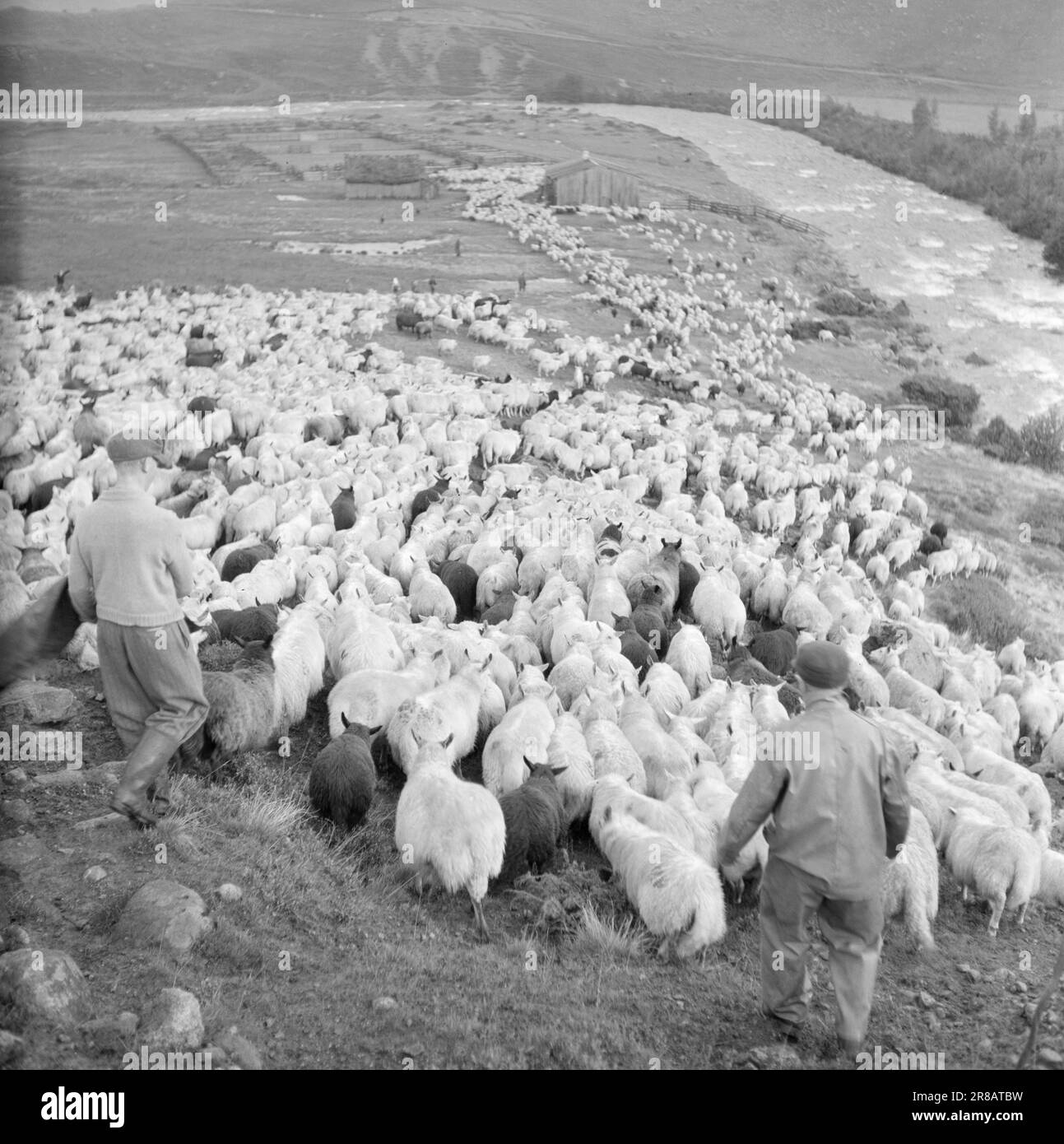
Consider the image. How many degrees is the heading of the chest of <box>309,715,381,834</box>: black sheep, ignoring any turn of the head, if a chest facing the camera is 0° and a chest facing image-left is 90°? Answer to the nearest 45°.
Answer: approximately 180°

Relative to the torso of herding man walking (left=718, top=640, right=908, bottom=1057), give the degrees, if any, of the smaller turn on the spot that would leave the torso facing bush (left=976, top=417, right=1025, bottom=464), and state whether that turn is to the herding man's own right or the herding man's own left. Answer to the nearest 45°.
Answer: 0° — they already face it

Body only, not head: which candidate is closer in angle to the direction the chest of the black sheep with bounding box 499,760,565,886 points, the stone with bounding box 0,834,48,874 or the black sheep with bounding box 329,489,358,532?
the black sheep

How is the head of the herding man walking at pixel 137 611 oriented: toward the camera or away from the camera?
away from the camera

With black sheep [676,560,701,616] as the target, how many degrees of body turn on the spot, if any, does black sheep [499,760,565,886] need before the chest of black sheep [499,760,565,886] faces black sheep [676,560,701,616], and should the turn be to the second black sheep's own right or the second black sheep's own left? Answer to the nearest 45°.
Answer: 0° — it already faces it

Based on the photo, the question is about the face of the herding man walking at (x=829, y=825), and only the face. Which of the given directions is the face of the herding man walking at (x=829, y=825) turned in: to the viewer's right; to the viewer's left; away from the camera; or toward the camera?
away from the camera

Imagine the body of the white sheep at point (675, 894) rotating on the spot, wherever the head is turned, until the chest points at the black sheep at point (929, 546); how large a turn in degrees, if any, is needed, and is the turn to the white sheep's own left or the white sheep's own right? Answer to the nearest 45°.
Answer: approximately 45° to the white sheep's own right

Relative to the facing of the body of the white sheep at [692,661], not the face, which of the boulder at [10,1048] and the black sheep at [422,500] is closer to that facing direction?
the black sheep

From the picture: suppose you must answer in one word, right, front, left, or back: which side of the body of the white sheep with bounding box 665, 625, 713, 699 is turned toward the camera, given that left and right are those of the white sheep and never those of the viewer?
back

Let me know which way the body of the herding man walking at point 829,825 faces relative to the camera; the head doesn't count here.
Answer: away from the camera
